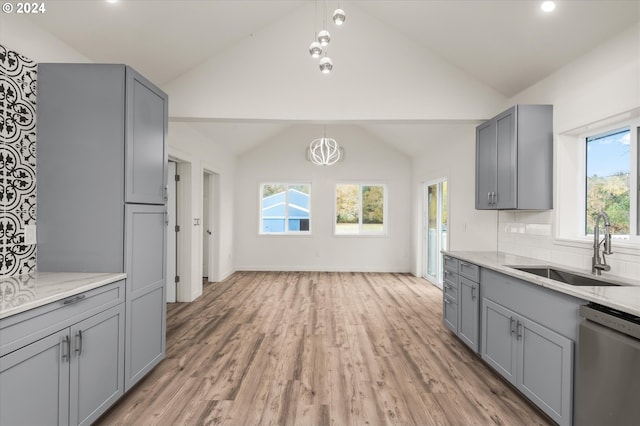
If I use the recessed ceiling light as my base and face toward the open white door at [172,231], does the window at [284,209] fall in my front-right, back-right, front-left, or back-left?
front-right

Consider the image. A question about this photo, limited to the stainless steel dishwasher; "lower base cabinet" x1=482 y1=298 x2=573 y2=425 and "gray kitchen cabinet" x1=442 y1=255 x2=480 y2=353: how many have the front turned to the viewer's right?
0

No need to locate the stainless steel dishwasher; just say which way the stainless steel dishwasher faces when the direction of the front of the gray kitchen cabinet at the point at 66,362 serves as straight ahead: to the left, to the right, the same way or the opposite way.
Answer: the opposite way

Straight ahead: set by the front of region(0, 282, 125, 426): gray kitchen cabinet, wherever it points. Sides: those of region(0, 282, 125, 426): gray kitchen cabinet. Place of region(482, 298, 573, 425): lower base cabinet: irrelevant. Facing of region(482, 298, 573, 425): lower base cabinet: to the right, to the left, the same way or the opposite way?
the opposite way

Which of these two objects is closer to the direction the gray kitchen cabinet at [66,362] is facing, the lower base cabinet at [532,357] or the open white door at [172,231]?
the lower base cabinet

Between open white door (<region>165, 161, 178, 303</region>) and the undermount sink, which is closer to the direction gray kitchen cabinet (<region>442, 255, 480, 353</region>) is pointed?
the open white door

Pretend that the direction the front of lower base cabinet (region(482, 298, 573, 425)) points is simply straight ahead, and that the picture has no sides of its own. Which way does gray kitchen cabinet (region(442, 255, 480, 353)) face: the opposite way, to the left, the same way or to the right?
the same way

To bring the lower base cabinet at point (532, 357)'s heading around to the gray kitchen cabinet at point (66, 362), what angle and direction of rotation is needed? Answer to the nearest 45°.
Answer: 0° — it already faces it

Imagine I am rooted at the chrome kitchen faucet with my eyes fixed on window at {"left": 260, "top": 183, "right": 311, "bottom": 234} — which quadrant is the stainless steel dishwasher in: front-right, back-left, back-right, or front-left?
back-left

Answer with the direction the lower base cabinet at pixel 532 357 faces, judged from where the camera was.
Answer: facing the viewer and to the left of the viewer

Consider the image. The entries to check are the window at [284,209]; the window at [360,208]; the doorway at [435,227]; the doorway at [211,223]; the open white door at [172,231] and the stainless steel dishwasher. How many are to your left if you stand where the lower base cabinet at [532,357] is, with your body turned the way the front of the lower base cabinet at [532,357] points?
1

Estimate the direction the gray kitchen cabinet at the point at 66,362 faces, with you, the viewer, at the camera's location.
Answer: facing the viewer and to the right of the viewer

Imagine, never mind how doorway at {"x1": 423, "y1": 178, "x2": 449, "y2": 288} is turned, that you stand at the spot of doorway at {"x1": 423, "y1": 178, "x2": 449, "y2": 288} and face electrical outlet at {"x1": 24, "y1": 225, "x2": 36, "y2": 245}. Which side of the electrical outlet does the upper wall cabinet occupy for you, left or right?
left

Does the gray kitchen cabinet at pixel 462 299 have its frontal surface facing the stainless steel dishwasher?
no

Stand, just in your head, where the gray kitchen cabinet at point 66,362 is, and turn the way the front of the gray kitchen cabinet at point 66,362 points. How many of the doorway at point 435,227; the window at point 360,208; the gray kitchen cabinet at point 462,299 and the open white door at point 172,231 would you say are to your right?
0

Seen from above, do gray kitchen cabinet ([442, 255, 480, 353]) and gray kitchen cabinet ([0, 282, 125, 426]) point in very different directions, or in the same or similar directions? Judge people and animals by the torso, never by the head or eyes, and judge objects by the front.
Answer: very different directions

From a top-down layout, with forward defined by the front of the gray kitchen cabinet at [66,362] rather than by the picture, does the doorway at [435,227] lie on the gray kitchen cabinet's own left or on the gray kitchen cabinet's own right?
on the gray kitchen cabinet's own left

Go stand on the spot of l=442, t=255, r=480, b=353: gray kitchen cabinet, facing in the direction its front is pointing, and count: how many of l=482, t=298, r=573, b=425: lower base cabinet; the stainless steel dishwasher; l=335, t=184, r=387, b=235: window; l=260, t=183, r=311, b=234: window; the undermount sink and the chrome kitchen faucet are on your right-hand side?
2

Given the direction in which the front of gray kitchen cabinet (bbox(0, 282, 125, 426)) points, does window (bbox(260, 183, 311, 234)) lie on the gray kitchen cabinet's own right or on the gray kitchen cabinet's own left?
on the gray kitchen cabinet's own left
